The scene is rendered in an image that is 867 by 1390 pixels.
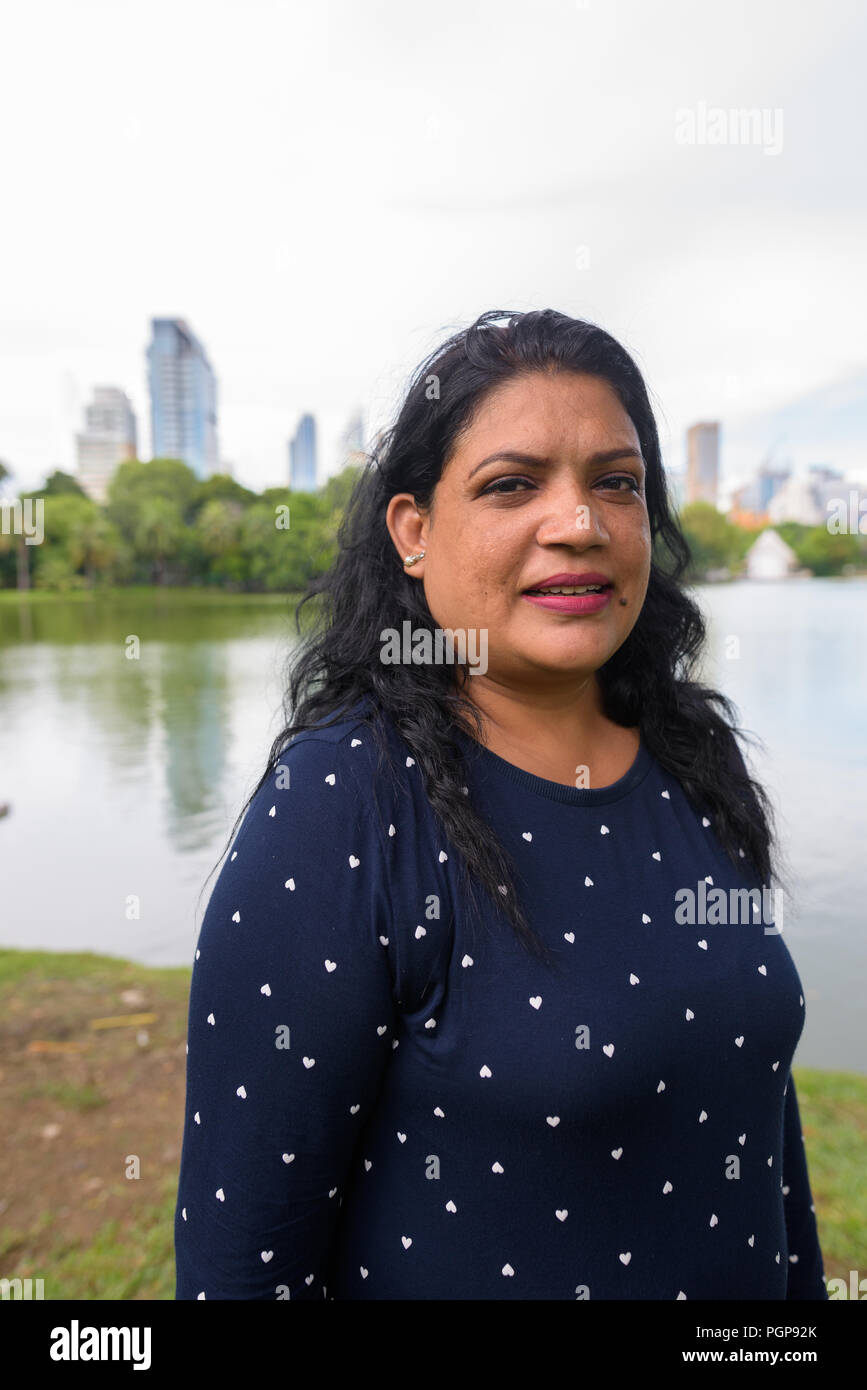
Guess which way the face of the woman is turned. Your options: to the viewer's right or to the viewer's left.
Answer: to the viewer's right

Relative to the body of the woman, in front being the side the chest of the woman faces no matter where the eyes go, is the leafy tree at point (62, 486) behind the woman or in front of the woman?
behind

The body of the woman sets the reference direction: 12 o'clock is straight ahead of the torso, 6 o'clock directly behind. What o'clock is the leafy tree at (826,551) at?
The leafy tree is roughly at 8 o'clock from the woman.

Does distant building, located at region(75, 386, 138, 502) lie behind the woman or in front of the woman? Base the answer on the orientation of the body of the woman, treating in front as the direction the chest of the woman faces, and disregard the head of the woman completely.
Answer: behind

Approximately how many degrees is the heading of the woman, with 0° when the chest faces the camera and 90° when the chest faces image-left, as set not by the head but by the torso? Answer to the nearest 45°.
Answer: approximately 315°
